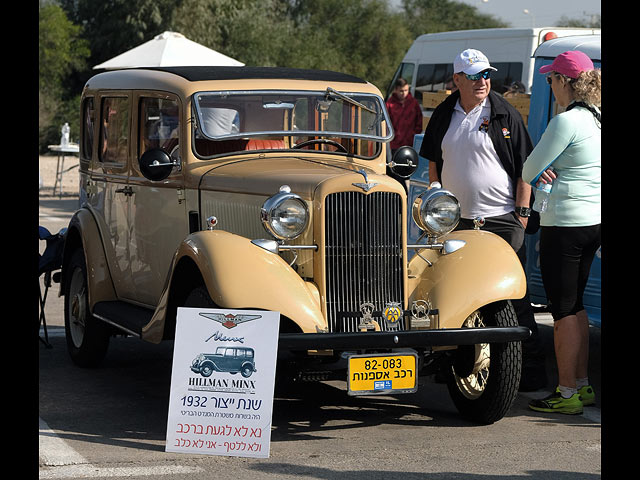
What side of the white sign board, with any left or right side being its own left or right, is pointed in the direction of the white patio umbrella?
back

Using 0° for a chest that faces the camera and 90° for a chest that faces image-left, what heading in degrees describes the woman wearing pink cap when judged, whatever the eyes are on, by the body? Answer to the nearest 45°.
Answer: approximately 90°

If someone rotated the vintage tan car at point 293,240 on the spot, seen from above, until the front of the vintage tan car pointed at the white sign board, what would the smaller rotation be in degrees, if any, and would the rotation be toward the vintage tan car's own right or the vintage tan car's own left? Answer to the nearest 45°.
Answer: approximately 45° to the vintage tan car's own right

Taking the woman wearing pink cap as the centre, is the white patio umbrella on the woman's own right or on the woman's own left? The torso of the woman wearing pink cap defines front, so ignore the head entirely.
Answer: on the woman's own right

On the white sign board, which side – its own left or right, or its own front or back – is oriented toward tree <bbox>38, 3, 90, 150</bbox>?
back

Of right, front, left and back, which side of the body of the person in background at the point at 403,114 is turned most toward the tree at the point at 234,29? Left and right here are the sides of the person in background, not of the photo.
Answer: back

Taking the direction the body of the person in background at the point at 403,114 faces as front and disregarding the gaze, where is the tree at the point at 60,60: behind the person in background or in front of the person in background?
behind

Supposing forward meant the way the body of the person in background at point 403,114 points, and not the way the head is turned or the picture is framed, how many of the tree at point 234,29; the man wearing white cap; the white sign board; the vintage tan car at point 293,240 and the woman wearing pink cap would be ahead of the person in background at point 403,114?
4
